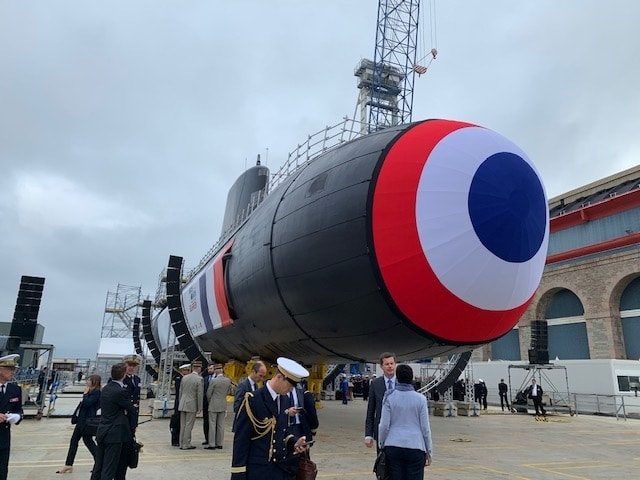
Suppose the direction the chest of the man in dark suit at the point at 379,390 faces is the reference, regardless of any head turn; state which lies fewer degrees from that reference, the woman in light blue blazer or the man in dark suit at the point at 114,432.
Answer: the woman in light blue blazer

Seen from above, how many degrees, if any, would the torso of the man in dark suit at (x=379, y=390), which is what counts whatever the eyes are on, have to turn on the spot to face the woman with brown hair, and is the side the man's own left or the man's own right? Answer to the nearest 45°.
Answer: approximately 90° to the man's own right

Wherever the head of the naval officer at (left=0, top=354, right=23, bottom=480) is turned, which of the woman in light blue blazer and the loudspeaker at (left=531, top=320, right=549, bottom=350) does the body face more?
the woman in light blue blazer

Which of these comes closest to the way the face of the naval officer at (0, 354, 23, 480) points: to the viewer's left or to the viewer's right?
to the viewer's right

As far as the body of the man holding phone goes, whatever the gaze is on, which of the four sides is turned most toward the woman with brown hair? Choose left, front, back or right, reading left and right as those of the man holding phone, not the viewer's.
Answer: right

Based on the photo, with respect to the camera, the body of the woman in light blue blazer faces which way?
away from the camera

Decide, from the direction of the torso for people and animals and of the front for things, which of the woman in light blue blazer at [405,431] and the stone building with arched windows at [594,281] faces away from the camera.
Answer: the woman in light blue blazer

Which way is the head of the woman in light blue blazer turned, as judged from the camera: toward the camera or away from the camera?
away from the camera
